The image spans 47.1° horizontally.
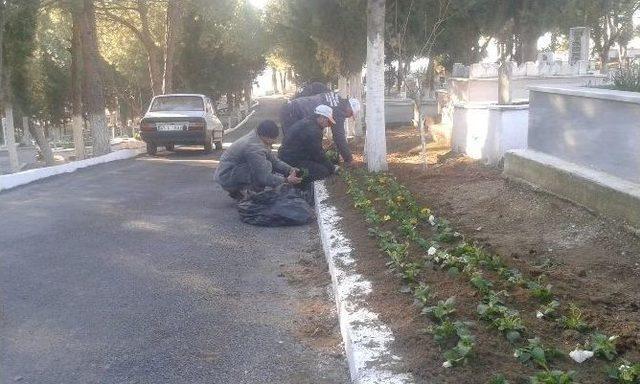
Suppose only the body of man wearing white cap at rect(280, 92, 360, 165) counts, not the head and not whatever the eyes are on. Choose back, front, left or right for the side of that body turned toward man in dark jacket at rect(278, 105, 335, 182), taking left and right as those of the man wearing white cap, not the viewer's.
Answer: right

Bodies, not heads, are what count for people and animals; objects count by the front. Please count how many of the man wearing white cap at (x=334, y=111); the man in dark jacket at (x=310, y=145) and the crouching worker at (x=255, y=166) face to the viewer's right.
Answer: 3

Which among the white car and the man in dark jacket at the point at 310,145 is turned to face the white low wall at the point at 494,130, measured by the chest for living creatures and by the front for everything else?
the man in dark jacket

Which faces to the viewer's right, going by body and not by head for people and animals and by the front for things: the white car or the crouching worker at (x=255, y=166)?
the crouching worker

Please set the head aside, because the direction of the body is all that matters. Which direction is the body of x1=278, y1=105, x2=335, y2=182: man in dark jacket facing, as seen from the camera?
to the viewer's right

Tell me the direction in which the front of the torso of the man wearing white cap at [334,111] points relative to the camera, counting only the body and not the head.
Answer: to the viewer's right

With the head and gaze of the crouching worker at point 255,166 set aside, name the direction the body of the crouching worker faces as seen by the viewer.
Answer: to the viewer's right

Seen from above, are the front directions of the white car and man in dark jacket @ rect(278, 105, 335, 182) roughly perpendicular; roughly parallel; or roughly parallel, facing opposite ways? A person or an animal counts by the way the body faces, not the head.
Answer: roughly perpendicular
